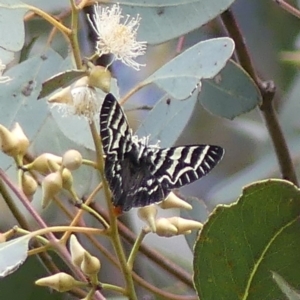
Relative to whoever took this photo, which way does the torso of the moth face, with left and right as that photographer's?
facing away from the viewer and to the right of the viewer
